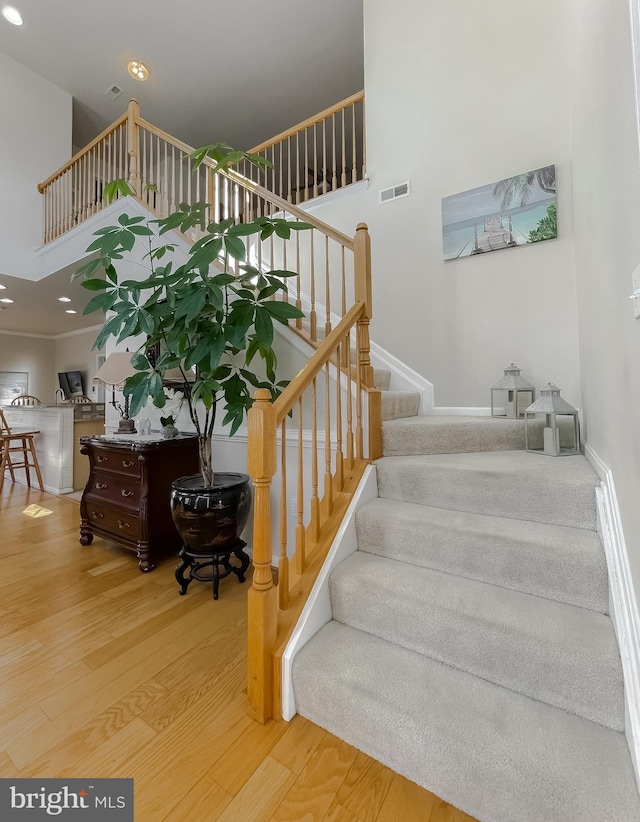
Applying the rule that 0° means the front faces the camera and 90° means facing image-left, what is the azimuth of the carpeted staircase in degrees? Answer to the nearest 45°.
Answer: approximately 45°

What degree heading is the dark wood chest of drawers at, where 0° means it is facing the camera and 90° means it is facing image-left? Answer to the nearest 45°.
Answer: approximately 45°

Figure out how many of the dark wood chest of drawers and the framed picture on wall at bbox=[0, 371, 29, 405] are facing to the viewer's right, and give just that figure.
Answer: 0

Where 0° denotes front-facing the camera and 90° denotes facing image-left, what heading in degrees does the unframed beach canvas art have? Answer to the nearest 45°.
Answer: approximately 45°

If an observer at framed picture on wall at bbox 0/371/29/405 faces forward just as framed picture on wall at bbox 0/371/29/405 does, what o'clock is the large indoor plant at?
The large indoor plant is roughly at 12 o'clock from the framed picture on wall.

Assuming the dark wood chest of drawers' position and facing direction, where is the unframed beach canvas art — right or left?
on its left

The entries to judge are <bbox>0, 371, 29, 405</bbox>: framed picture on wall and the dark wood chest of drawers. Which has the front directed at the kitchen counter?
the framed picture on wall

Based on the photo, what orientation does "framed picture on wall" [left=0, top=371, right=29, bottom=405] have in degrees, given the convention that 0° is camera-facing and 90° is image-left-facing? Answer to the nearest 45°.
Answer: approximately 0°

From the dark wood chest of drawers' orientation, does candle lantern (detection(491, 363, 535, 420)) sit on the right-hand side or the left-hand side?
on its left

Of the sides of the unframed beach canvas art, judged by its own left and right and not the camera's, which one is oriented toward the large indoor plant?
front

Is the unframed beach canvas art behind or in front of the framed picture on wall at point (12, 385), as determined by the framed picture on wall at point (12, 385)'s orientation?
in front

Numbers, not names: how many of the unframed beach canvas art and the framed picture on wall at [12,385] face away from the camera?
0
